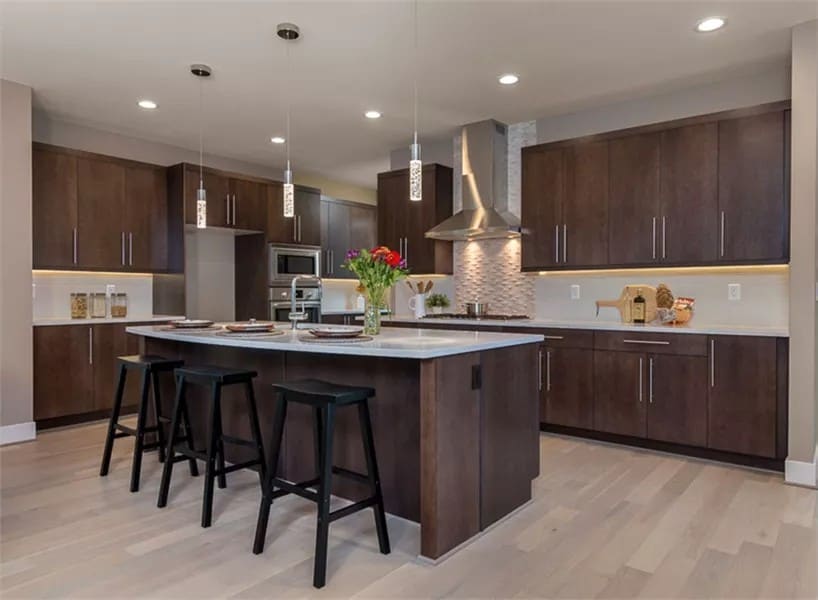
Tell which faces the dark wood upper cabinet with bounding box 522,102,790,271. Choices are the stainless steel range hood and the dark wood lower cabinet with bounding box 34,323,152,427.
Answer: the dark wood lower cabinet

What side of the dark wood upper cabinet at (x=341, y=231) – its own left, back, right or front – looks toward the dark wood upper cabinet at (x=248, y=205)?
right

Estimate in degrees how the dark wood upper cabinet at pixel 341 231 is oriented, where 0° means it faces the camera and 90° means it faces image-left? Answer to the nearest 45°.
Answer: approximately 315°

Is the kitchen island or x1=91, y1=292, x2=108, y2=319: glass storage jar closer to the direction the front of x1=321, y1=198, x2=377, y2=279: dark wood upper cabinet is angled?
the kitchen island

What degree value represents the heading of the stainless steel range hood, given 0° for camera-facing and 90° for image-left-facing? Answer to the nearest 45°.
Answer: approximately 45°

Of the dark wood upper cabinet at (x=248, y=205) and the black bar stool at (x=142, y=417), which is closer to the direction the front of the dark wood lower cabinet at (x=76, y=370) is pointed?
the black bar stool

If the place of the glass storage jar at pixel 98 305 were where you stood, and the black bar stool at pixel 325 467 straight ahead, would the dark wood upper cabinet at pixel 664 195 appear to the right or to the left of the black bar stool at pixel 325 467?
left

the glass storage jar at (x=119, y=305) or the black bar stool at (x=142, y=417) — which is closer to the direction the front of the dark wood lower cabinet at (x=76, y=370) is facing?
the black bar stool
